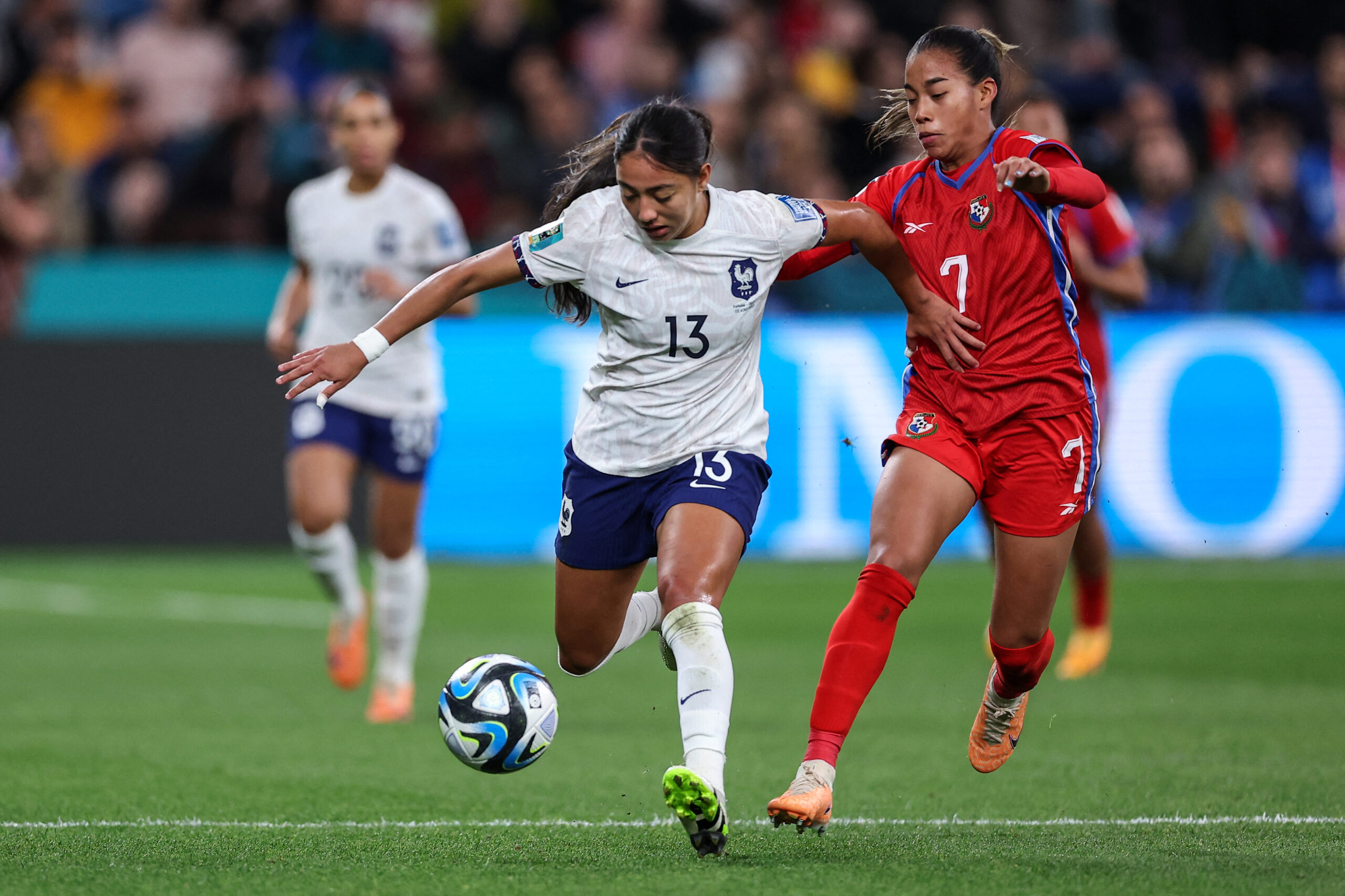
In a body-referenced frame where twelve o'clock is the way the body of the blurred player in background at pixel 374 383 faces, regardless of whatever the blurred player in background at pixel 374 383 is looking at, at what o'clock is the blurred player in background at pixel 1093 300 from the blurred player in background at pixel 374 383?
the blurred player in background at pixel 1093 300 is roughly at 9 o'clock from the blurred player in background at pixel 374 383.

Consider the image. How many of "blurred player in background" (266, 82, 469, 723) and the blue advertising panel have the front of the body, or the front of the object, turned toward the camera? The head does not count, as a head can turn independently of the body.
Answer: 2

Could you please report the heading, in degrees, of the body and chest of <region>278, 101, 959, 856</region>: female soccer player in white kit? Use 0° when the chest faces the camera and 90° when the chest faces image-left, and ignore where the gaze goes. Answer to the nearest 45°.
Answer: approximately 0°

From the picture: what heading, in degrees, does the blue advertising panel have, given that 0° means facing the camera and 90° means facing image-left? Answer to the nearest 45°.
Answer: approximately 0°
